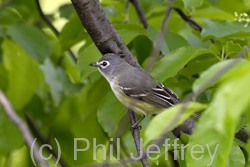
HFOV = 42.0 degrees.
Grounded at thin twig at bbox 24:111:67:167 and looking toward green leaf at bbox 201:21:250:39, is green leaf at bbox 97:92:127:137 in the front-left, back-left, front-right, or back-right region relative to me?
front-right

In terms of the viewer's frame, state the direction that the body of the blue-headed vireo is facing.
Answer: to the viewer's left

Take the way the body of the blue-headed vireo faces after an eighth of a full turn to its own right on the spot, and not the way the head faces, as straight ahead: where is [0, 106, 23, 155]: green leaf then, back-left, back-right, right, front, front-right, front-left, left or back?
front-left

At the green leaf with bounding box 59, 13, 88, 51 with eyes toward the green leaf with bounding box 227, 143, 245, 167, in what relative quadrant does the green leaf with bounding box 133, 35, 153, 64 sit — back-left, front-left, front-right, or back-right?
front-left

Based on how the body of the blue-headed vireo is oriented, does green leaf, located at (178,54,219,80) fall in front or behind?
behind

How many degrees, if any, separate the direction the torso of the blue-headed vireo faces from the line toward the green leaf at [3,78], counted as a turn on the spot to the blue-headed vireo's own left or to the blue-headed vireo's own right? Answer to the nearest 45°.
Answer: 0° — it already faces it

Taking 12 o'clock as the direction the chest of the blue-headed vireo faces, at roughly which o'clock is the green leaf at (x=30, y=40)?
The green leaf is roughly at 1 o'clock from the blue-headed vireo.

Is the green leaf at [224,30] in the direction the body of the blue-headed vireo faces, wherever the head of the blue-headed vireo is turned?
no
